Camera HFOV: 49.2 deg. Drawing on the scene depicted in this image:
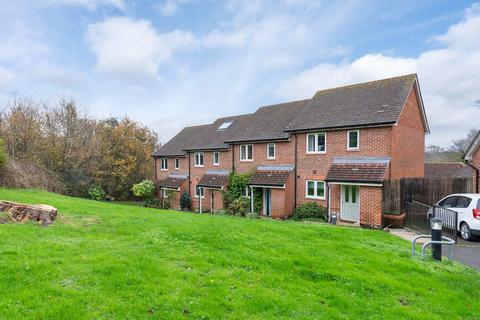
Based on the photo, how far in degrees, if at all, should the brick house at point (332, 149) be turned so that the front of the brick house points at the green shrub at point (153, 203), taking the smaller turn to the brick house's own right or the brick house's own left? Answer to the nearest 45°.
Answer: approximately 90° to the brick house's own right

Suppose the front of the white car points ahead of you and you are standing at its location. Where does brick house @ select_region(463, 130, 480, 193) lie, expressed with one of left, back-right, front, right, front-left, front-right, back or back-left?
front-right

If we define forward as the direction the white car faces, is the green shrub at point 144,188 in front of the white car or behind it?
in front

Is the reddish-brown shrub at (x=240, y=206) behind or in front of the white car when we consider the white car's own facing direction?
in front

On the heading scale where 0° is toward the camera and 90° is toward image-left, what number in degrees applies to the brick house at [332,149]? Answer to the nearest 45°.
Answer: approximately 45°

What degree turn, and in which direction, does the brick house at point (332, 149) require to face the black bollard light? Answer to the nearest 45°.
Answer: approximately 45° to its left

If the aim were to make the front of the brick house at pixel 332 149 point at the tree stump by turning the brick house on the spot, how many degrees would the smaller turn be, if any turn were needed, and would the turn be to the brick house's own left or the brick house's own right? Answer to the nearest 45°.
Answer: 0° — it already faces it

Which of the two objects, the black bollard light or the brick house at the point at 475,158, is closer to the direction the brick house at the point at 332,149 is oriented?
the black bollard light

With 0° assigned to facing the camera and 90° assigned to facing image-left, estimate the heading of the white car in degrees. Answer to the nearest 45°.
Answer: approximately 135°
